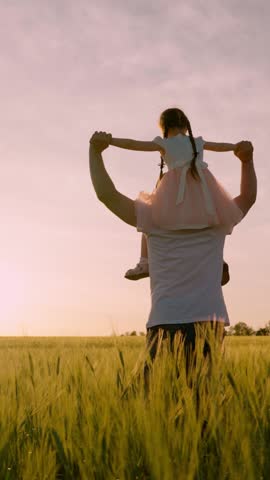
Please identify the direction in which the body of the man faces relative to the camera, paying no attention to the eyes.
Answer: away from the camera

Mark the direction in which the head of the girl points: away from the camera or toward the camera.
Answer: away from the camera
